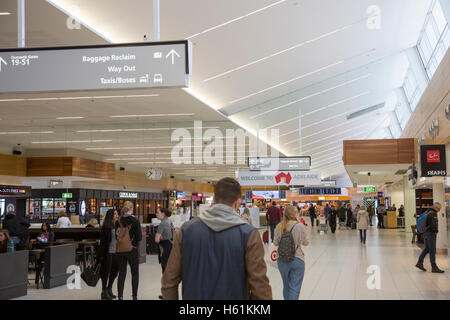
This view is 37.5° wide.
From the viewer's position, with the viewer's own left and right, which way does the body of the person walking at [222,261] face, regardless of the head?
facing away from the viewer

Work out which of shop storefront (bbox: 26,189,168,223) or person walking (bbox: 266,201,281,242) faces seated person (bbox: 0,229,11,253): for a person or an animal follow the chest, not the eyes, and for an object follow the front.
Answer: the shop storefront

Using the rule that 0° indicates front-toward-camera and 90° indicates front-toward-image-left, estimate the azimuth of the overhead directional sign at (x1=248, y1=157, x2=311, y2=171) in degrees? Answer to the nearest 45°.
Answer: approximately 0°
